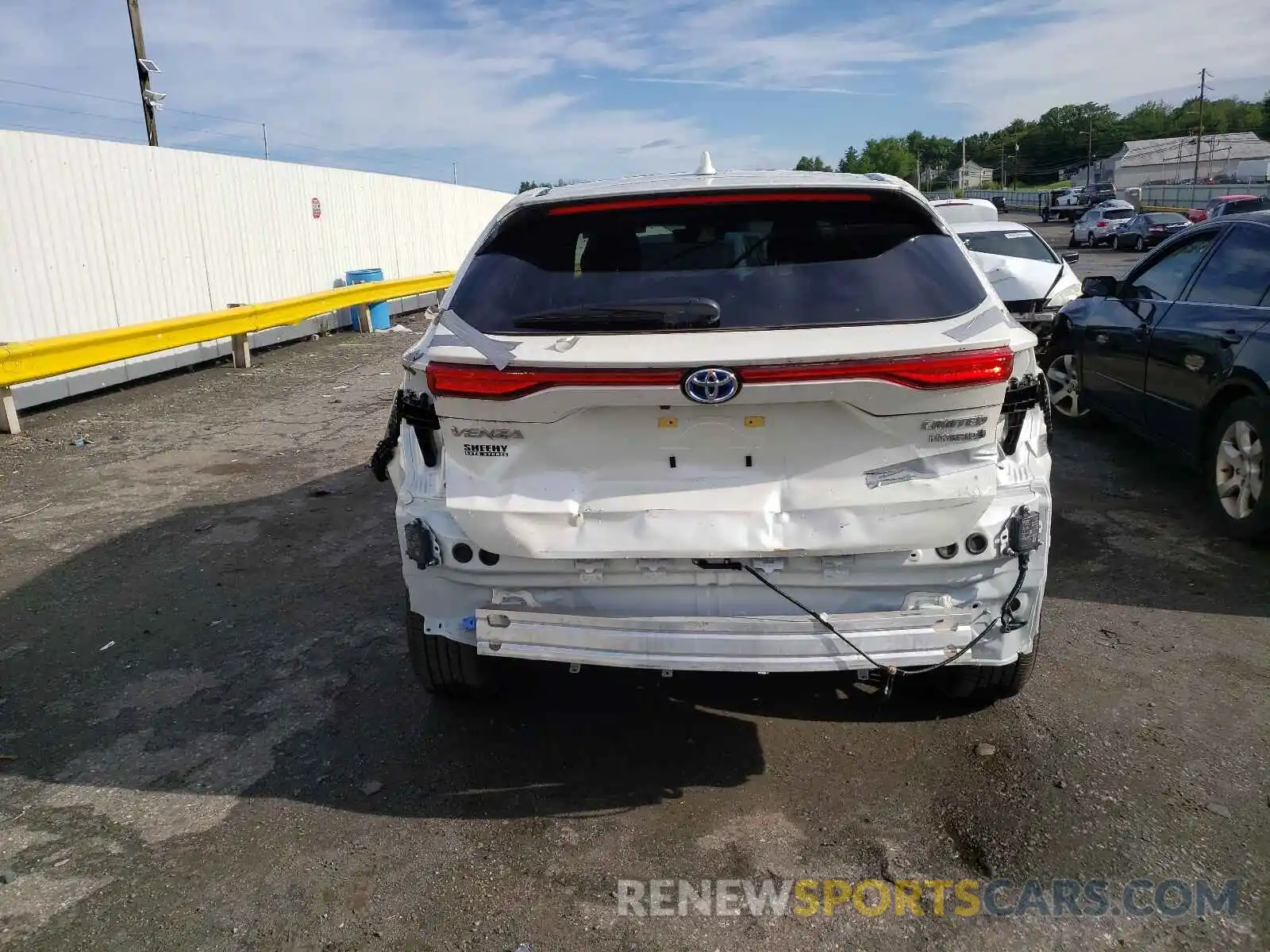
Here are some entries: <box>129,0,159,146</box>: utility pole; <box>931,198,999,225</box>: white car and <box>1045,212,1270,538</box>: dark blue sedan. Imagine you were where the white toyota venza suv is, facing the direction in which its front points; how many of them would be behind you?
0

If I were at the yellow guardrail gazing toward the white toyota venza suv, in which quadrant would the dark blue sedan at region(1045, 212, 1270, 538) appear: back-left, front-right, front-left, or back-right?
front-left

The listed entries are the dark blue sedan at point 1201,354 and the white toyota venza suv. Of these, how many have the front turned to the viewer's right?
0

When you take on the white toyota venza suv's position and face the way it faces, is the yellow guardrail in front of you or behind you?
in front

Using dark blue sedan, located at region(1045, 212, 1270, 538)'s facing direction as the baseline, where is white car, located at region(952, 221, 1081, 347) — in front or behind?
in front

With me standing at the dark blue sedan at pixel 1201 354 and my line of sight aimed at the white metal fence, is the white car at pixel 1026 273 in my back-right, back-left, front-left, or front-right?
front-right

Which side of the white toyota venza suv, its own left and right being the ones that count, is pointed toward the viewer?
back

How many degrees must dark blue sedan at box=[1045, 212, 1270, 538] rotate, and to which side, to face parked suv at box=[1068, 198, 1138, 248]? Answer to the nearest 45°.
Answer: approximately 45° to its right

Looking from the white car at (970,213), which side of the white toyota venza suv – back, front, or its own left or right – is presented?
front

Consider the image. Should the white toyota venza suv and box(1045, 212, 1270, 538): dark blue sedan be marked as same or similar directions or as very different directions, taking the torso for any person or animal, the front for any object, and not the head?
same or similar directions

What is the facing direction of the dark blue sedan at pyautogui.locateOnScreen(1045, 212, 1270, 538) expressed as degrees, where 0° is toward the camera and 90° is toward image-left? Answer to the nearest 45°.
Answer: approximately 135°

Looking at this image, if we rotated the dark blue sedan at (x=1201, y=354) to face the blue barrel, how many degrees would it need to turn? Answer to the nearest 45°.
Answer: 0° — it already faces it
